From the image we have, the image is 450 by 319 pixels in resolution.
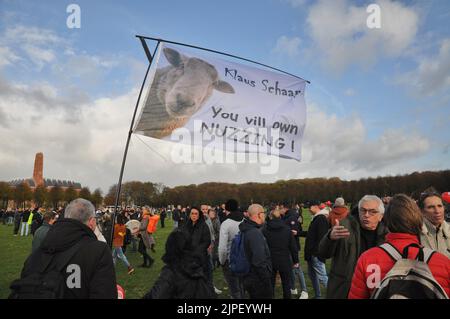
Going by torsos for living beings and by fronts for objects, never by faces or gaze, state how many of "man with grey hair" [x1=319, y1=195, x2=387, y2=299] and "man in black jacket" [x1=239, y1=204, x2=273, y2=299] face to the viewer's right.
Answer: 1

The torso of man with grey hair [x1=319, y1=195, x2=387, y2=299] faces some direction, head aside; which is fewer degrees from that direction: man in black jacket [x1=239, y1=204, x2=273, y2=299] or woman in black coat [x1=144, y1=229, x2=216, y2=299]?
the woman in black coat

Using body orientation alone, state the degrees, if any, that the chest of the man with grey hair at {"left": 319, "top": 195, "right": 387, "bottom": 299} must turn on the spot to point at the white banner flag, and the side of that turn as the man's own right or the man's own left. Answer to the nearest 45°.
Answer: approximately 135° to the man's own right

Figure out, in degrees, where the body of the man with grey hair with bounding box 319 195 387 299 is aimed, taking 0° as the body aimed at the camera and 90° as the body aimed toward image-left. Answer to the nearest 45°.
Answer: approximately 0°

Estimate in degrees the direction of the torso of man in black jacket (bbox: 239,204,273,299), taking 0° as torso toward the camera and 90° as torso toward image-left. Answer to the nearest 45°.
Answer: approximately 270°

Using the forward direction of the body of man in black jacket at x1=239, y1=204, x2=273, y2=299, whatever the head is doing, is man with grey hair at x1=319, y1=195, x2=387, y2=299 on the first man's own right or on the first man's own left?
on the first man's own right

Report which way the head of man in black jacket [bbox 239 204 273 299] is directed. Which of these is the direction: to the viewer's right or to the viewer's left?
to the viewer's right

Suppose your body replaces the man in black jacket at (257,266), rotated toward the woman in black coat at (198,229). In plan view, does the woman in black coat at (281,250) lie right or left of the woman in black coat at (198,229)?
right
